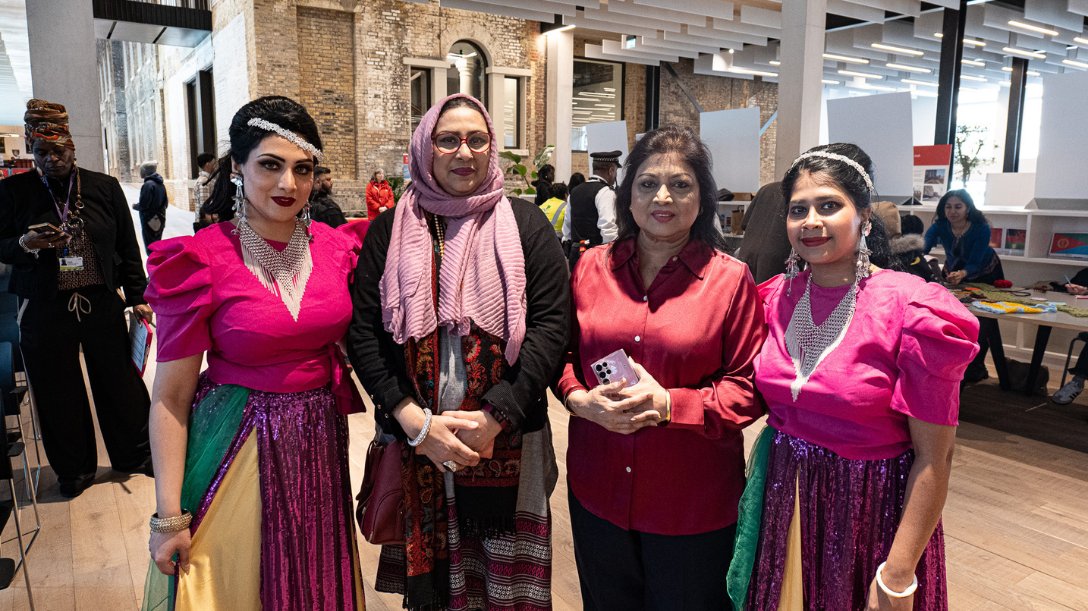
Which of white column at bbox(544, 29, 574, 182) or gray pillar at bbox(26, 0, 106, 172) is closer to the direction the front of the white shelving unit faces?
the gray pillar

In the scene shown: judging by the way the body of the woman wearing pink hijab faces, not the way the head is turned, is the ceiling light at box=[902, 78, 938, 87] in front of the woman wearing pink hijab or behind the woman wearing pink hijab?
behind

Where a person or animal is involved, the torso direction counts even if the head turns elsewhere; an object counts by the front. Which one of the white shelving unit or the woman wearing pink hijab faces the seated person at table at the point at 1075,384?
the white shelving unit

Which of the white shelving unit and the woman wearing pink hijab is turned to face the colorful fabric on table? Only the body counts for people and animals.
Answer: the white shelving unit

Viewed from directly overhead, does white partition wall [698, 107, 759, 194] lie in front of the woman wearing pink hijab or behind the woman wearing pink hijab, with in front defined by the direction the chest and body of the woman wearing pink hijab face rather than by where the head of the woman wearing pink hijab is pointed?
behind

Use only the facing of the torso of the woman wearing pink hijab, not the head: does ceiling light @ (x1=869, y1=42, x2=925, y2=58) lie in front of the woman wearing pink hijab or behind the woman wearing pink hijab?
behind

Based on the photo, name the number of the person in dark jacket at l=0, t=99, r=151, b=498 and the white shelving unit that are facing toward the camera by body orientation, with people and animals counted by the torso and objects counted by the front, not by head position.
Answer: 2
